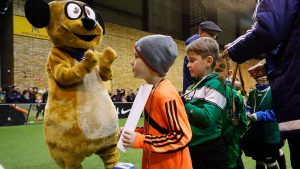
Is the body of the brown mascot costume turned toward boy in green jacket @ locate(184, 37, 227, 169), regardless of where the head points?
yes

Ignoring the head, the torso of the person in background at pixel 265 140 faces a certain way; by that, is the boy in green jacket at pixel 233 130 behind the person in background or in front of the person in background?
in front

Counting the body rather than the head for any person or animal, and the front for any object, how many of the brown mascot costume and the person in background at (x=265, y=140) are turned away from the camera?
0

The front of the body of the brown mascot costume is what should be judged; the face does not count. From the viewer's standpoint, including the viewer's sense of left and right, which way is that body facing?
facing the viewer and to the right of the viewer

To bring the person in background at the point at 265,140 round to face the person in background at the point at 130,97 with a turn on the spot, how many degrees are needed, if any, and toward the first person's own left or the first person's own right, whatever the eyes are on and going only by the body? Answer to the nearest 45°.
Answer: approximately 90° to the first person's own right

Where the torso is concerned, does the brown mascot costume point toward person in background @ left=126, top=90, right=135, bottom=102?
no

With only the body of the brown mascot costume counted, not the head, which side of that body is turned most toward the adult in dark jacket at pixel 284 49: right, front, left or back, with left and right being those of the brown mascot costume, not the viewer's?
front

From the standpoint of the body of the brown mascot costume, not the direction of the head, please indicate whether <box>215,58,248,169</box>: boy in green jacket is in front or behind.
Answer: in front

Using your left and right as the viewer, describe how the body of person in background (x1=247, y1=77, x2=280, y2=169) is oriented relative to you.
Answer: facing the viewer and to the left of the viewer

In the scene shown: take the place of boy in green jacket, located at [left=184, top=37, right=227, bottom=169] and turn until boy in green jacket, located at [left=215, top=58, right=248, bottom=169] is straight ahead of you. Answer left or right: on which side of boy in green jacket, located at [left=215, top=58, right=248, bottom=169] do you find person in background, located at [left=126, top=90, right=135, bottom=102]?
left
